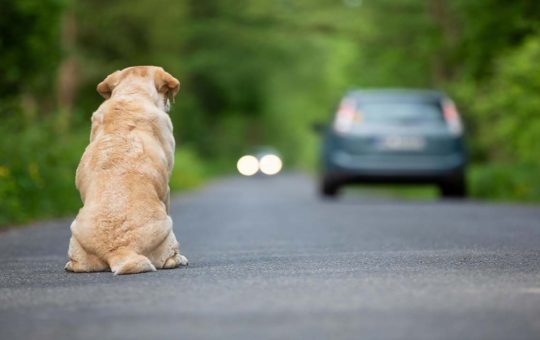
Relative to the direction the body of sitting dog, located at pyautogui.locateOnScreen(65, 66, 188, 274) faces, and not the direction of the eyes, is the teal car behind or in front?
in front

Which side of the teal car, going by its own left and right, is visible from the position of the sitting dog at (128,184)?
back

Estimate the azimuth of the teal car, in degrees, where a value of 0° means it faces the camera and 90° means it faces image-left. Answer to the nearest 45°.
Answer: approximately 180°

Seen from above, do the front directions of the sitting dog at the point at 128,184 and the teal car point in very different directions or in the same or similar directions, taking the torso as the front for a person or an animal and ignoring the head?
same or similar directions

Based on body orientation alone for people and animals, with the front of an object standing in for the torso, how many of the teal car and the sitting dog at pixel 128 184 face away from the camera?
2

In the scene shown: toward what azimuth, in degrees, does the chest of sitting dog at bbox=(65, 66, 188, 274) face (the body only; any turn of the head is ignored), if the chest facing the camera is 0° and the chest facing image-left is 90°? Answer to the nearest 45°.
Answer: approximately 180°
